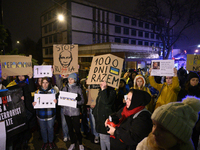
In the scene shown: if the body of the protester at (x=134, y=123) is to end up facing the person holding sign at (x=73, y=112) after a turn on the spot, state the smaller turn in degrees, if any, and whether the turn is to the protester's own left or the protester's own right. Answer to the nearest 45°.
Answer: approximately 45° to the protester's own right

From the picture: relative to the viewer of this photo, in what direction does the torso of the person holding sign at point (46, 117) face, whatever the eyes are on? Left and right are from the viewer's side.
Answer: facing the viewer

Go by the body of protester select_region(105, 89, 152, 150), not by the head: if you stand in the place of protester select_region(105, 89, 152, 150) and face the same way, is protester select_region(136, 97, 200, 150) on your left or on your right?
on your left

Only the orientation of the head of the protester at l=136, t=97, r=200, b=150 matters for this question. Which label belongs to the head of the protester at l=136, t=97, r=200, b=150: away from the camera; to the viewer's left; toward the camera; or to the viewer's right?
to the viewer's left

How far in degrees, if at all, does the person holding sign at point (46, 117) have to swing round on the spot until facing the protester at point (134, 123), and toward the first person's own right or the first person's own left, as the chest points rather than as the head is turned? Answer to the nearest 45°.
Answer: approximately 45° to the first person's own left

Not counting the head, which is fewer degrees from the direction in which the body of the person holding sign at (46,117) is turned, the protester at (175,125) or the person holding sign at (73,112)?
the protester

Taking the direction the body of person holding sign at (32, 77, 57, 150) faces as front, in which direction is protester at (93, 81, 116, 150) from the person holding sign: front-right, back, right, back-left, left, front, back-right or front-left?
front-left
